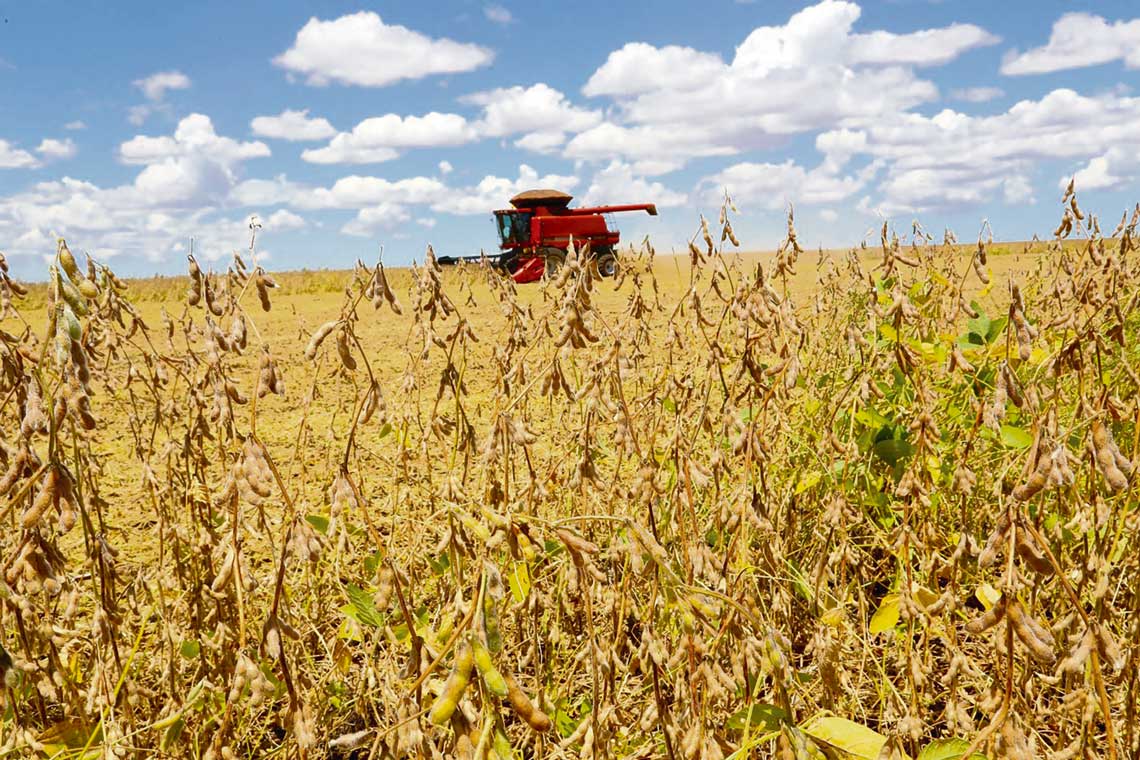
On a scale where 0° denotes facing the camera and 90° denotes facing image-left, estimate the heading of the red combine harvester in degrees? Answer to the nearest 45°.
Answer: approximately 45°
